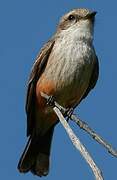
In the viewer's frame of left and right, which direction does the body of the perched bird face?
facing the viewer and to the right of the viewer
